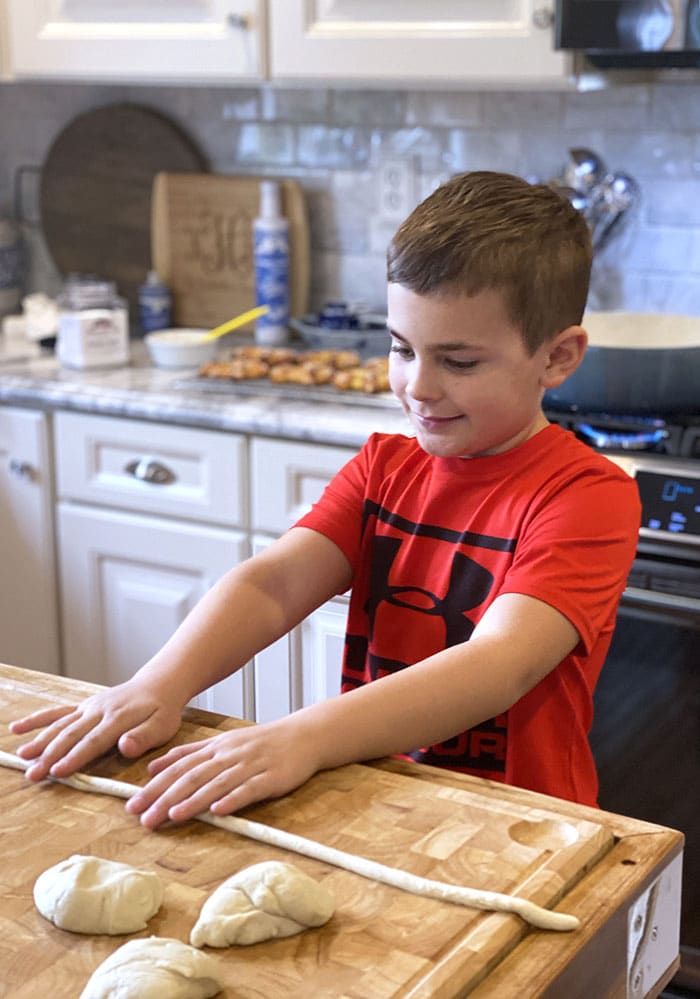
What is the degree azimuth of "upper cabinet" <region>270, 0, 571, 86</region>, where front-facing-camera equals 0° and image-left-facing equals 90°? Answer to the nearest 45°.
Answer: approximately 0°

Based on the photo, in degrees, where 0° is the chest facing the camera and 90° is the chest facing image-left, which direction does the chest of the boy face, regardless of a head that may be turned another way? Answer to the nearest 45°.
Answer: approximately 45°

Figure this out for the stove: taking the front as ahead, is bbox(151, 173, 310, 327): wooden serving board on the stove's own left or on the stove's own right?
on the stove's own right

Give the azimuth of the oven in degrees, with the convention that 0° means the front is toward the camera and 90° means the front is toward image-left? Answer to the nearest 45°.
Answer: approximately 45°

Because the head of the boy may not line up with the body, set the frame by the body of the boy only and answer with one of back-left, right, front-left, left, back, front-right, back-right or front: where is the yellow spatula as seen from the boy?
back-right

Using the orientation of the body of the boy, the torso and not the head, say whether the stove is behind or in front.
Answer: behind

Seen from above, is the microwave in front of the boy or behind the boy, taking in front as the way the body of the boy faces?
behind

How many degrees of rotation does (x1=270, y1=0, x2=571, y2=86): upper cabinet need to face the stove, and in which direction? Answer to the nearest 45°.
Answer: approximately 45° to its left

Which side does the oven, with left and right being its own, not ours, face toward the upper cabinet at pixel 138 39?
right
